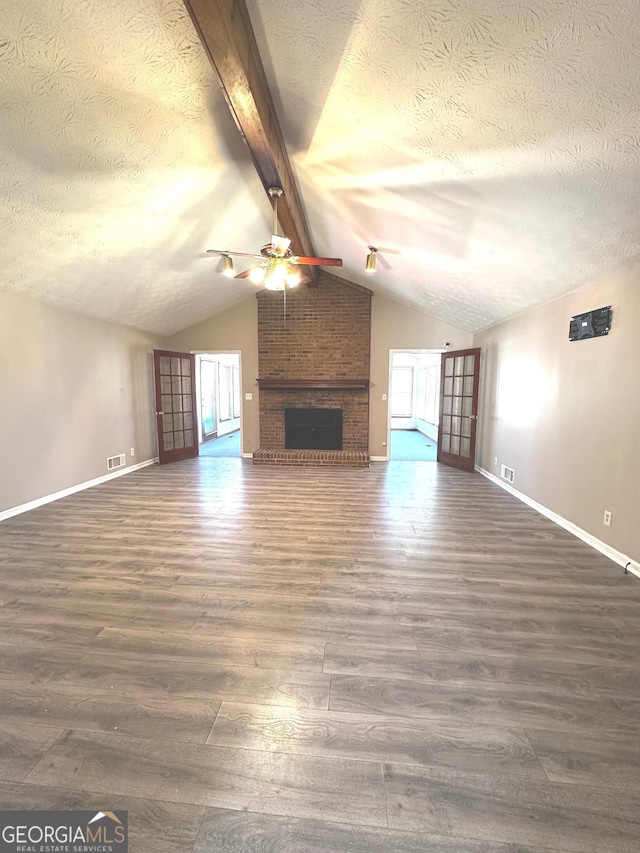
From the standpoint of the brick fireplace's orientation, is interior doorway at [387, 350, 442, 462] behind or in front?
behind

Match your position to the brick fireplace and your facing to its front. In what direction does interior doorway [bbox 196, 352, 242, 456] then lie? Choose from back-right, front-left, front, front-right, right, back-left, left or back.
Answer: back-right

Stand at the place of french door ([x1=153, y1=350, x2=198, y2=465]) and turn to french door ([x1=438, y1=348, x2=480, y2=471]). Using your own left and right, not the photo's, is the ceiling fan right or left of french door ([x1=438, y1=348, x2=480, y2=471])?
right

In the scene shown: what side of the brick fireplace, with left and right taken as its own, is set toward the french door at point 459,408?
left

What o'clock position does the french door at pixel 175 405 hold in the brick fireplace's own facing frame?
The french door is roughly at 3 o'clock from the brick fireplace.

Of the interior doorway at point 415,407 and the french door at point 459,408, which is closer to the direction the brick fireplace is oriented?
the french door

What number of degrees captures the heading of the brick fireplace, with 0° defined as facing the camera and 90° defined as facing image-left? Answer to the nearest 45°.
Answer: approximately 0°

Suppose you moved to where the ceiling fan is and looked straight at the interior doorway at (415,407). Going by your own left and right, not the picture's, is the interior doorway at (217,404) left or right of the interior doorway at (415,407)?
left
